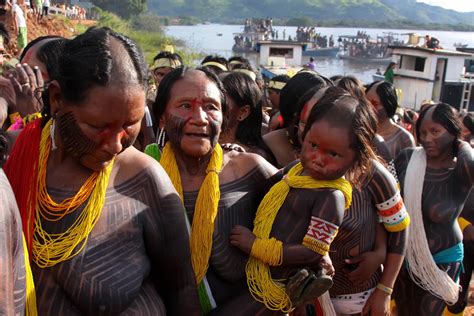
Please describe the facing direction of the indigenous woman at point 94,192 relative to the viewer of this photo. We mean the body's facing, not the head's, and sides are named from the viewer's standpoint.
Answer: facing the viewer and to the right of the viewer

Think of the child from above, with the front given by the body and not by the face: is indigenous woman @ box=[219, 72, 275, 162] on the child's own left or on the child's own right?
on the child's own right

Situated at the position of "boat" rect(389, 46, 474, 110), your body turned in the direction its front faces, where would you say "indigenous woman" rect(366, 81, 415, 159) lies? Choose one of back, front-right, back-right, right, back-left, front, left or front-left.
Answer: front-left

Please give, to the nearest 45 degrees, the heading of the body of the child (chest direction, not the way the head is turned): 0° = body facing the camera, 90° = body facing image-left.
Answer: approximately 45°

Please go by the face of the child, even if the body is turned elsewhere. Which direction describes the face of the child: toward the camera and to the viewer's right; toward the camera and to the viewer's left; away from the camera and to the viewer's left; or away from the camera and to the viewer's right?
toward the camera and to the viewer's left

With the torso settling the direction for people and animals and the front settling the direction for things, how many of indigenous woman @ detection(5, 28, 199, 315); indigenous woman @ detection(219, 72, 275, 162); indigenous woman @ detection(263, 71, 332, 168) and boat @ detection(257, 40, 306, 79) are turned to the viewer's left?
1

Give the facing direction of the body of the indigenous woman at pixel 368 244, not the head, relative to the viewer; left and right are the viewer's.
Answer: facing the viewer and to the left of the viewer
